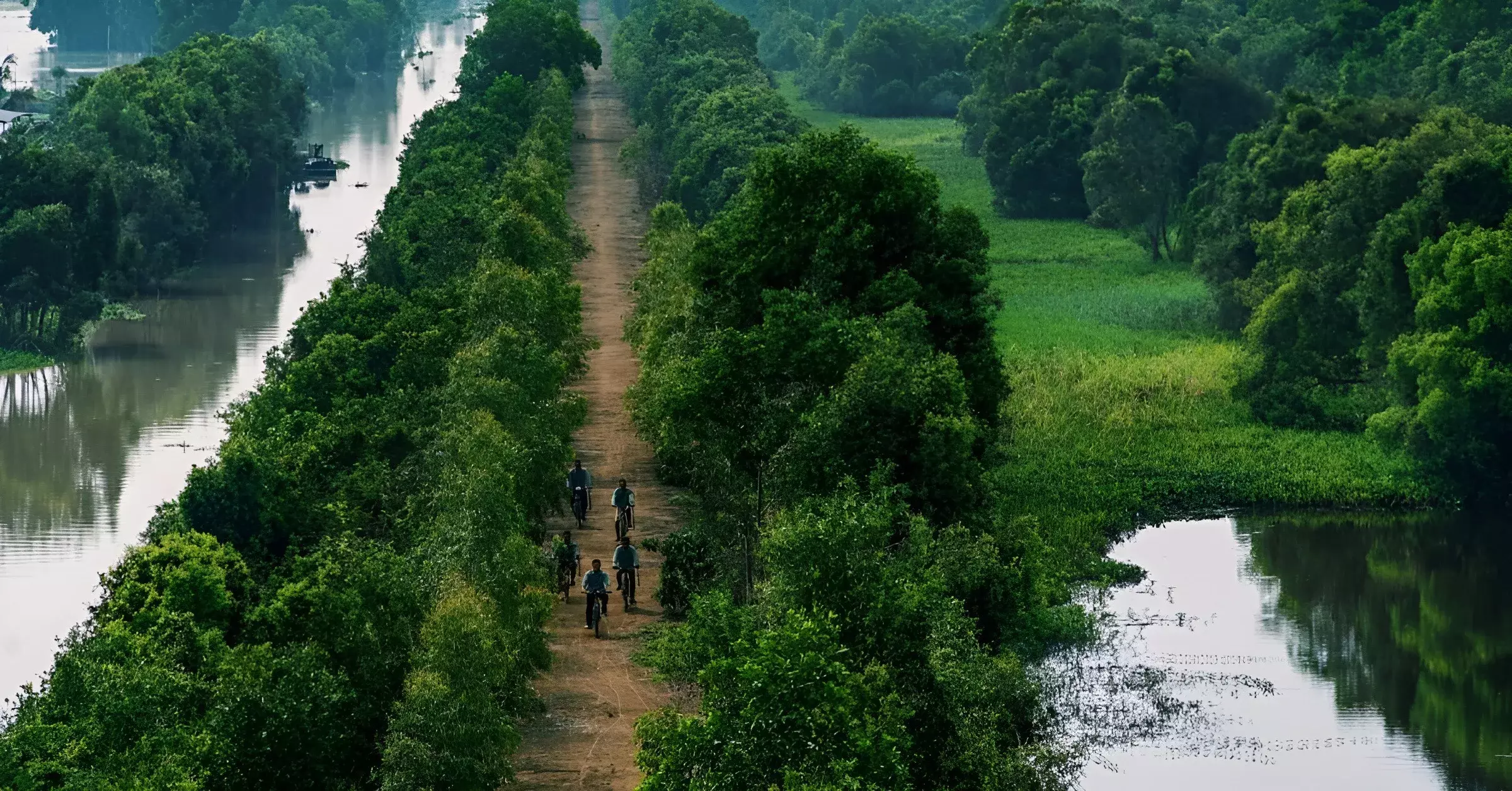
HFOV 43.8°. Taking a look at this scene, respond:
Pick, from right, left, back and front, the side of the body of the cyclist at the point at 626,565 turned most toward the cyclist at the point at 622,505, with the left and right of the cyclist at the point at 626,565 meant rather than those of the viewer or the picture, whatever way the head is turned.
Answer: back

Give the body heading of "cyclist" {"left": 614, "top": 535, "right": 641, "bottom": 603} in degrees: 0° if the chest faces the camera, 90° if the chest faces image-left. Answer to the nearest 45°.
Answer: approximately 0°

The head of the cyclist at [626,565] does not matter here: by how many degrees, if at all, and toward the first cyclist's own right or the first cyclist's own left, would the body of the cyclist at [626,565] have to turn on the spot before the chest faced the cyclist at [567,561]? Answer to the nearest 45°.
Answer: approximately 135° to the first cyclist's own right

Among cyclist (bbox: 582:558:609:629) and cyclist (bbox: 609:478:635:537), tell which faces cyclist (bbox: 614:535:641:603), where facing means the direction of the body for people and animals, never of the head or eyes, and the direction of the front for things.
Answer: cyclist (bbox: 609:478:635:537)

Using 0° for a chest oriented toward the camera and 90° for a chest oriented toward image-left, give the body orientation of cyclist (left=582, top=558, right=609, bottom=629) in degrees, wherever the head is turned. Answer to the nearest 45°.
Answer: approximately 0°

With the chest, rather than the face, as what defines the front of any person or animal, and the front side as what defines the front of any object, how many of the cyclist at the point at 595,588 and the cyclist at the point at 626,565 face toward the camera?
2

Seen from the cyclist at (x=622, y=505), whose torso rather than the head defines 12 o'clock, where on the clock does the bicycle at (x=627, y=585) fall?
The bicycle is roughly at 12 o'clock from the cyclist.

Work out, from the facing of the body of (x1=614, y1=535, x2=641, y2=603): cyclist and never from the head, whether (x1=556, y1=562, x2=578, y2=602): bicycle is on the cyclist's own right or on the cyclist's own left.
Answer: on the cyclist's own right

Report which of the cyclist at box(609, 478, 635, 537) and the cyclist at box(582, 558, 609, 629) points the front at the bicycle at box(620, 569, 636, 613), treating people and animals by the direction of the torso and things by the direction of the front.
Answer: the cyclist at box(609, 478, 635, 537)

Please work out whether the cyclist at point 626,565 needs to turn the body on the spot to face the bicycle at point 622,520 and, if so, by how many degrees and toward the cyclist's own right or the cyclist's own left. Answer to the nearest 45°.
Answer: approximately 180°
